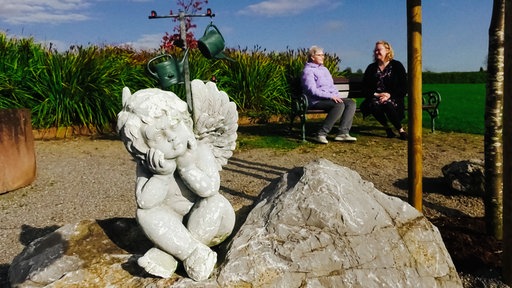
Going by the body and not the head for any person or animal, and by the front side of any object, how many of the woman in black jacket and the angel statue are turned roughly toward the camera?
2

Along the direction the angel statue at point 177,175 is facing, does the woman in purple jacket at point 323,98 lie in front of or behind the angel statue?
behind

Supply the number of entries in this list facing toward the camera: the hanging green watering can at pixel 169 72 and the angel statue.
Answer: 1

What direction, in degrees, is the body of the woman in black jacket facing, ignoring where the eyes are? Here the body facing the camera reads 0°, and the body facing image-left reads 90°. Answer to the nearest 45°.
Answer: approximately 0°

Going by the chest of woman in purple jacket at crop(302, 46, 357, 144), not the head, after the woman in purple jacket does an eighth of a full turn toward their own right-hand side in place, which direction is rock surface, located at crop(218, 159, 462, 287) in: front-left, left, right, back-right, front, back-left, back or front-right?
front

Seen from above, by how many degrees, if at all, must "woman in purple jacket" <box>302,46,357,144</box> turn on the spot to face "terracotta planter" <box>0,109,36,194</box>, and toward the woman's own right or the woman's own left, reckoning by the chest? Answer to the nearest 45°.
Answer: approximately 90° to the woman's own right

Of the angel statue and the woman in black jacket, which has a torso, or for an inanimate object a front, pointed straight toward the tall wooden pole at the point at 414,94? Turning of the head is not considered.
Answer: the woman in black jacket
